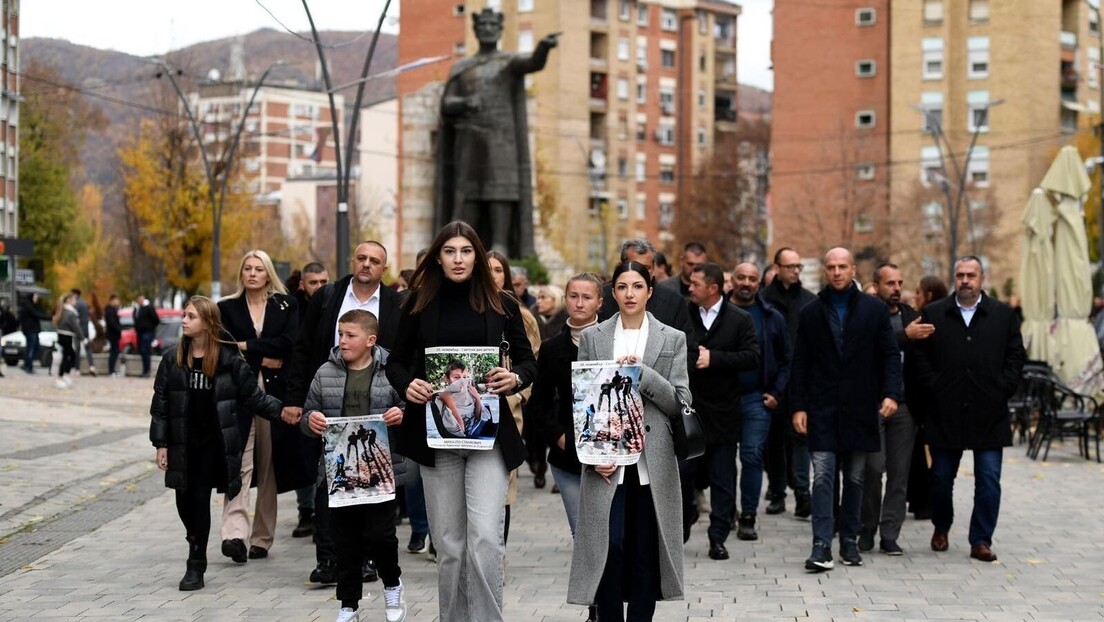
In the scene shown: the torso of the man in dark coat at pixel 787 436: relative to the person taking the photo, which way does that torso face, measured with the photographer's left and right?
facing the viewer

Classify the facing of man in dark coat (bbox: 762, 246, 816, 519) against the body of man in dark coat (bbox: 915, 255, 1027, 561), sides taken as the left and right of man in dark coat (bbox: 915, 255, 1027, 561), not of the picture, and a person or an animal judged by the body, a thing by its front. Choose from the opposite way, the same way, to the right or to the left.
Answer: the same way

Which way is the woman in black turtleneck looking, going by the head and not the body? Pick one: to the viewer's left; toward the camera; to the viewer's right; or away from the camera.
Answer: toward the camera

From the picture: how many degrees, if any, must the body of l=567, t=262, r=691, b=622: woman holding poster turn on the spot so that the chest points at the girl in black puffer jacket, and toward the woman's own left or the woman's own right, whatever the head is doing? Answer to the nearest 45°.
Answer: approximately 135° to the woman's own right

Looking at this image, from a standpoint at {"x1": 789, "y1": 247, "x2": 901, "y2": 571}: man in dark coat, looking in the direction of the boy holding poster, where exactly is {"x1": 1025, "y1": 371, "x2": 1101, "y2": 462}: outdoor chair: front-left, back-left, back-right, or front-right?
back-right

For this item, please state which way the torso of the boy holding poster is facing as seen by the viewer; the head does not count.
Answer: toward the camera

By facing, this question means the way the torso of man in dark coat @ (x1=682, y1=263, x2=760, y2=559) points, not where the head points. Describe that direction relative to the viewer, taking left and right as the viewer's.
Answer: facing the viewer and to the left of the viewer

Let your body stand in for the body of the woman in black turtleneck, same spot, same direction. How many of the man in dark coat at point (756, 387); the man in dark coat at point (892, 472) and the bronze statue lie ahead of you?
0

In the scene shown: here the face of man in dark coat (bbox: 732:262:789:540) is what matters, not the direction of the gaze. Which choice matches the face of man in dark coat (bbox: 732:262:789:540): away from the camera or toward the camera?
toward the camera

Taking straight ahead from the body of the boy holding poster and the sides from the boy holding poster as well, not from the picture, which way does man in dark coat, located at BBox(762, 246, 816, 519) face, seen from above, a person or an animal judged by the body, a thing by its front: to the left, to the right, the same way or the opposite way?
the same way

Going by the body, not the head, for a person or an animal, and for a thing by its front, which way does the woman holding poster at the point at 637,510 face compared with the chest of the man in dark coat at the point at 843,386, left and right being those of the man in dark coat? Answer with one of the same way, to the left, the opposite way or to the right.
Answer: the same way

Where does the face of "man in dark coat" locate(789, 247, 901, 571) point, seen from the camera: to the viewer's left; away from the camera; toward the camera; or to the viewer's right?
toward the camera

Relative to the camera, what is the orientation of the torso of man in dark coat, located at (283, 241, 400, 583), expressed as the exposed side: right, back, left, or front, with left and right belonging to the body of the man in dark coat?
front

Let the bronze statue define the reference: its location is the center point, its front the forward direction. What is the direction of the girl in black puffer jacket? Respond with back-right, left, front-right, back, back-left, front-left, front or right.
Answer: front

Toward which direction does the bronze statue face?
toward the camera

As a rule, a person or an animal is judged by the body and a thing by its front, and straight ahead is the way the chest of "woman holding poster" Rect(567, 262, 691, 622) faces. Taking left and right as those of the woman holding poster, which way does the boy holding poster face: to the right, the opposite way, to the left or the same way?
the same way
